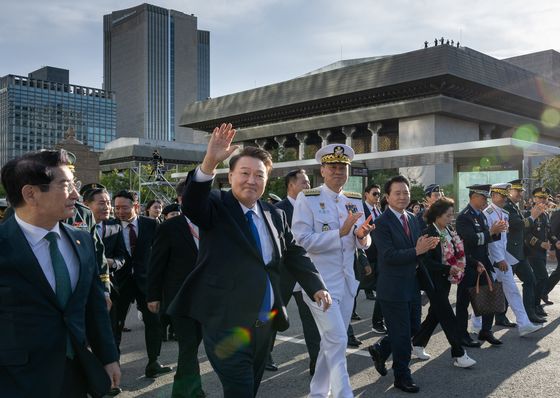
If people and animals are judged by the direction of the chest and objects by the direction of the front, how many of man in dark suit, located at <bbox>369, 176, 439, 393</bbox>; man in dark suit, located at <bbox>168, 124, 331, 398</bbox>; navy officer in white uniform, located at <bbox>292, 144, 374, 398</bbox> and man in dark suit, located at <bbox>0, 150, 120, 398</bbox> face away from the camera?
0

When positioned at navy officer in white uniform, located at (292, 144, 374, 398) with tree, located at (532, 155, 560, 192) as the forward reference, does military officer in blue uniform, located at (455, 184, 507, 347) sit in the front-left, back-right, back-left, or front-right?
front-right

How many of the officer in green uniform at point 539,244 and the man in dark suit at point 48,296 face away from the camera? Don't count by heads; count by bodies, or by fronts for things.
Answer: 0

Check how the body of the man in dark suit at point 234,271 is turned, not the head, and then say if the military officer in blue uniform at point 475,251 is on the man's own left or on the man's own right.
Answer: on the man's own left

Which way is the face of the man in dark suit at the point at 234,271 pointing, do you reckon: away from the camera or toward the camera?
toward the camera

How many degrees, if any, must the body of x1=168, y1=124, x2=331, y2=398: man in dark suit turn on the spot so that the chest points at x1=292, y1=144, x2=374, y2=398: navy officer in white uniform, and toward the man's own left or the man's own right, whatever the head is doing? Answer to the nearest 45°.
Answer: approximately 90° to the man's own left

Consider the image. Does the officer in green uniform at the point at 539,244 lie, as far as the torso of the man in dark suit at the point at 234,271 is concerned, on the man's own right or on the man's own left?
on the man's own left

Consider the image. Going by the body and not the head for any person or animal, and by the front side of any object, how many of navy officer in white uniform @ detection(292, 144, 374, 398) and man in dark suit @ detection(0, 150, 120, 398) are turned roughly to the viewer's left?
0

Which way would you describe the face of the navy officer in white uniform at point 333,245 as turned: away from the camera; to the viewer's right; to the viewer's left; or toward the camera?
toward the camera

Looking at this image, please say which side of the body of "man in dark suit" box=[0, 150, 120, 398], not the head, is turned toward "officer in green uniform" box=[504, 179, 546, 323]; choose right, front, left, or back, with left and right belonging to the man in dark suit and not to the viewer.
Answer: left

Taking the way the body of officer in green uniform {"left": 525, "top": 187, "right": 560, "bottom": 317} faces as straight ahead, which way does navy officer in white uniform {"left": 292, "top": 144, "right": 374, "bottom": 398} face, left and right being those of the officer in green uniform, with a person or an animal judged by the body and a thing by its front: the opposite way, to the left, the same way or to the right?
the same way

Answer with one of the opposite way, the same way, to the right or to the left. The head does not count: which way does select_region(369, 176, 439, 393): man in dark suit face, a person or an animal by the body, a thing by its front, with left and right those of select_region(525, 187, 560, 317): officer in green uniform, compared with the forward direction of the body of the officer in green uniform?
the same way

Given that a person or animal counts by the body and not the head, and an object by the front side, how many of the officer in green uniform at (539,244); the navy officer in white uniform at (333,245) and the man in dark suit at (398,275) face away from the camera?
0

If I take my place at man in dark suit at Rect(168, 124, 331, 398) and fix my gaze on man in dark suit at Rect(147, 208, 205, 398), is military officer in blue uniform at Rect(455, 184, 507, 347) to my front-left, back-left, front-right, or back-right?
front-right

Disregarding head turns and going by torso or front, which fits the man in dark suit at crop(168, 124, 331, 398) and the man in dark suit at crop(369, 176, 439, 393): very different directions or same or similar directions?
same or similar directions

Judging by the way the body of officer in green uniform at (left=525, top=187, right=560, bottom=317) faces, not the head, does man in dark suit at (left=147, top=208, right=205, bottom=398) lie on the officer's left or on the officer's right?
on the officer's right

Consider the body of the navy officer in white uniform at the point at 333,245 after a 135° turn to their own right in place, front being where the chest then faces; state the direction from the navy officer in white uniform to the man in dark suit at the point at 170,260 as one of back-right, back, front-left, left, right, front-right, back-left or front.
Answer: front
